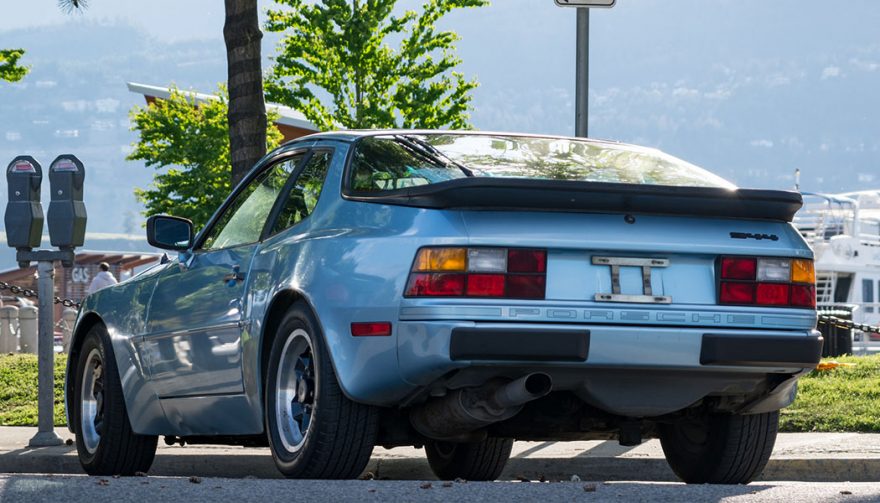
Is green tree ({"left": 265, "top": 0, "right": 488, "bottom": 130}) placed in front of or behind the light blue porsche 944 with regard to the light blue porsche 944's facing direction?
in front

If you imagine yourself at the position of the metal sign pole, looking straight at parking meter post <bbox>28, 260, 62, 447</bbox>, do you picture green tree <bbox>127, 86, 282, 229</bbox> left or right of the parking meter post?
right

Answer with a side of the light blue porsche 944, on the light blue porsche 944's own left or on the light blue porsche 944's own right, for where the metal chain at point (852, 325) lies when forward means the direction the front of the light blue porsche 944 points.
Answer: on the light blue porsche 944's own right

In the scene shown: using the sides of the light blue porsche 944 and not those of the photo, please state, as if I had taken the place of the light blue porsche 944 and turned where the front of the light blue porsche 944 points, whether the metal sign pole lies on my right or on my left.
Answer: on my right

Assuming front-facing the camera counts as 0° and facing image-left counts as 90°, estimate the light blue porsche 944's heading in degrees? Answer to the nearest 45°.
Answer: approximately 135°

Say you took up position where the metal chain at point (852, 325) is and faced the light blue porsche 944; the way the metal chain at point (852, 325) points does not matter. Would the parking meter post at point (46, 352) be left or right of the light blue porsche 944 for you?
right
